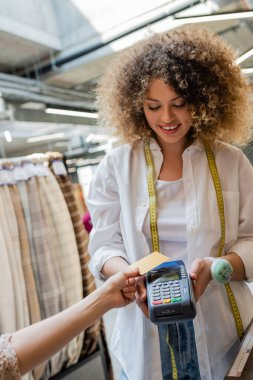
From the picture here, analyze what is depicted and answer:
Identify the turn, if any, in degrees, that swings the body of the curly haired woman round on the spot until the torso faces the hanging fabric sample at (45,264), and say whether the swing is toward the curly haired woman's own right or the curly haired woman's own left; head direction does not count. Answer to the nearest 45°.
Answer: approximately 135° to the curly haired woman's own right

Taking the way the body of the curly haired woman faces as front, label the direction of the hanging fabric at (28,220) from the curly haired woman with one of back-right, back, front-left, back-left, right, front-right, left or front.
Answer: back-right

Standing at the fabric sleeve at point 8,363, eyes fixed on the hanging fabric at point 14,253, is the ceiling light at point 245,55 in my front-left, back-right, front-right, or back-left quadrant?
front-right

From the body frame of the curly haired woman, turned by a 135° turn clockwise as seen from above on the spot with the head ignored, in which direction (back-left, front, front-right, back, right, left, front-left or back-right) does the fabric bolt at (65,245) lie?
front

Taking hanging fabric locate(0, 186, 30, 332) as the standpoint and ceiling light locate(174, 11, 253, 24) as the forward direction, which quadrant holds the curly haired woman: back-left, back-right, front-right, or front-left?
front-right

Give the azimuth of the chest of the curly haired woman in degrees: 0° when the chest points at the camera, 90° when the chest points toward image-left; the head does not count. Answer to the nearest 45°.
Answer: approximately 0°

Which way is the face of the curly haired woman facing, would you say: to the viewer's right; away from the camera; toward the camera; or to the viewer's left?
toward the camera

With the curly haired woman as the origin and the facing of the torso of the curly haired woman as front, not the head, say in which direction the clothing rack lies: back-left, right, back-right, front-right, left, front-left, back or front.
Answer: back-right

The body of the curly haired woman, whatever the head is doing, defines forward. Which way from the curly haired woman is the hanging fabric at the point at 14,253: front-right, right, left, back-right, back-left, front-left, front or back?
back-right

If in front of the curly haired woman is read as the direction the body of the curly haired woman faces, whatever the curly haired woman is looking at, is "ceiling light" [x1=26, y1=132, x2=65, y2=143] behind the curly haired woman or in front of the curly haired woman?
behind
